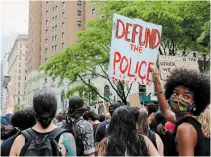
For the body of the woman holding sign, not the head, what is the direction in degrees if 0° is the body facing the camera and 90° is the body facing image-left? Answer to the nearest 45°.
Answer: approximately 90°

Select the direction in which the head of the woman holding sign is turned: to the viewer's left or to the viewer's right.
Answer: to the viewer's left

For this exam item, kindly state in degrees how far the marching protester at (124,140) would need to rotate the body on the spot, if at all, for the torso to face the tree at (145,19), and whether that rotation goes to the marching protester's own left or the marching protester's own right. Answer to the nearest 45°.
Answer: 0° — they already face it

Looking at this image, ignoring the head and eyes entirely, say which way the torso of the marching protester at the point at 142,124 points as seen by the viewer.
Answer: away from the camera

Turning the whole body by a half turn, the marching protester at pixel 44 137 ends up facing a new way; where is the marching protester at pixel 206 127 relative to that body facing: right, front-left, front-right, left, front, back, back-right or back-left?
left

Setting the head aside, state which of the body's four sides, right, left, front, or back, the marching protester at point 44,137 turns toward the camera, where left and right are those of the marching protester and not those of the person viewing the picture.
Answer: back

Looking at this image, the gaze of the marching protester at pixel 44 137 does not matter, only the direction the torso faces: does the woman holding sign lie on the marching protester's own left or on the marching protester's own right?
on the marching protester's own right

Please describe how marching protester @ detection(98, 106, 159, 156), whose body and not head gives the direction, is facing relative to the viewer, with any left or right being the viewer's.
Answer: facing away from the viewer
